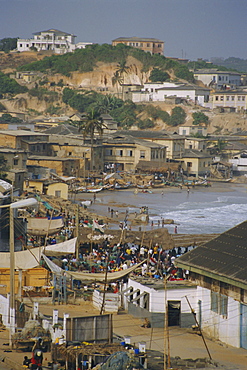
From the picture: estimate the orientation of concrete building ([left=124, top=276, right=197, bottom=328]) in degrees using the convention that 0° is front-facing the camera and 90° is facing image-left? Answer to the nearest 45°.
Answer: approximately 0°

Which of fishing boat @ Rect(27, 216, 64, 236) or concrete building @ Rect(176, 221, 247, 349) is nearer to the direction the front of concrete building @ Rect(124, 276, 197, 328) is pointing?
the concrete building

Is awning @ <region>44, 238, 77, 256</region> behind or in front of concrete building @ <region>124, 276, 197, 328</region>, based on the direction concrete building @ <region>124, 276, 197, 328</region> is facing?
behind

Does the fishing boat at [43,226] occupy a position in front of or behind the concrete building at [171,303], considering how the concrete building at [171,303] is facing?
behind

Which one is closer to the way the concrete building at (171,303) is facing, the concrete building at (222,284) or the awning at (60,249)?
the concrete building

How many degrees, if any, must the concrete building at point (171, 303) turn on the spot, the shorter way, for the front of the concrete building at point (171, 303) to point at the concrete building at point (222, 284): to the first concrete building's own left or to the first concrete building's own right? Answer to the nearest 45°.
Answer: approximately 45° to the first concrete building's own left
